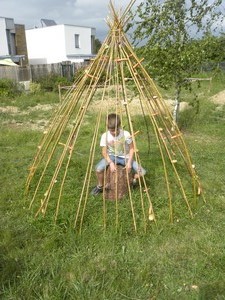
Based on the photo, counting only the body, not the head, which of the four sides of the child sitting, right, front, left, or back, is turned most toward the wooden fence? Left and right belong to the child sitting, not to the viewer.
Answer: back

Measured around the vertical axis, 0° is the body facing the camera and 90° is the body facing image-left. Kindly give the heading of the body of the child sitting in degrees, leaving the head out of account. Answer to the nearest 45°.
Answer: approximately 0°

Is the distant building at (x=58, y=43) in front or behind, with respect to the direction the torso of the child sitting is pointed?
behind

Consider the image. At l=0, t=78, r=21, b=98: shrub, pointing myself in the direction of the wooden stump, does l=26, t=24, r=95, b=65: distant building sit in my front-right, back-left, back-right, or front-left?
back-left

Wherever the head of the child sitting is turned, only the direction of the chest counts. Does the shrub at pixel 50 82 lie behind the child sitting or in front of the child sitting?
behind

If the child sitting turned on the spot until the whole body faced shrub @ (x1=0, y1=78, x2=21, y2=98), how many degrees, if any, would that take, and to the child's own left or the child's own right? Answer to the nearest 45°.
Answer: approximately 135° to the child's own right
